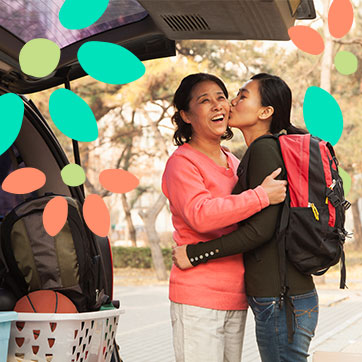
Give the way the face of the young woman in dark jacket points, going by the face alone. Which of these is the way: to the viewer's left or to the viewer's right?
to the viewer's left

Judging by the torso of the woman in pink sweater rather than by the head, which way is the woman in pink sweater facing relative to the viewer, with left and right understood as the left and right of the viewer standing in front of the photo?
facing the viewer and to the right of the viewer

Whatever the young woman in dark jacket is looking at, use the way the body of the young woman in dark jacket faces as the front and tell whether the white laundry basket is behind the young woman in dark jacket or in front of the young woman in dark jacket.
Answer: in front

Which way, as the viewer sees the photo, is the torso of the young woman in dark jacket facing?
to the viewer's left
